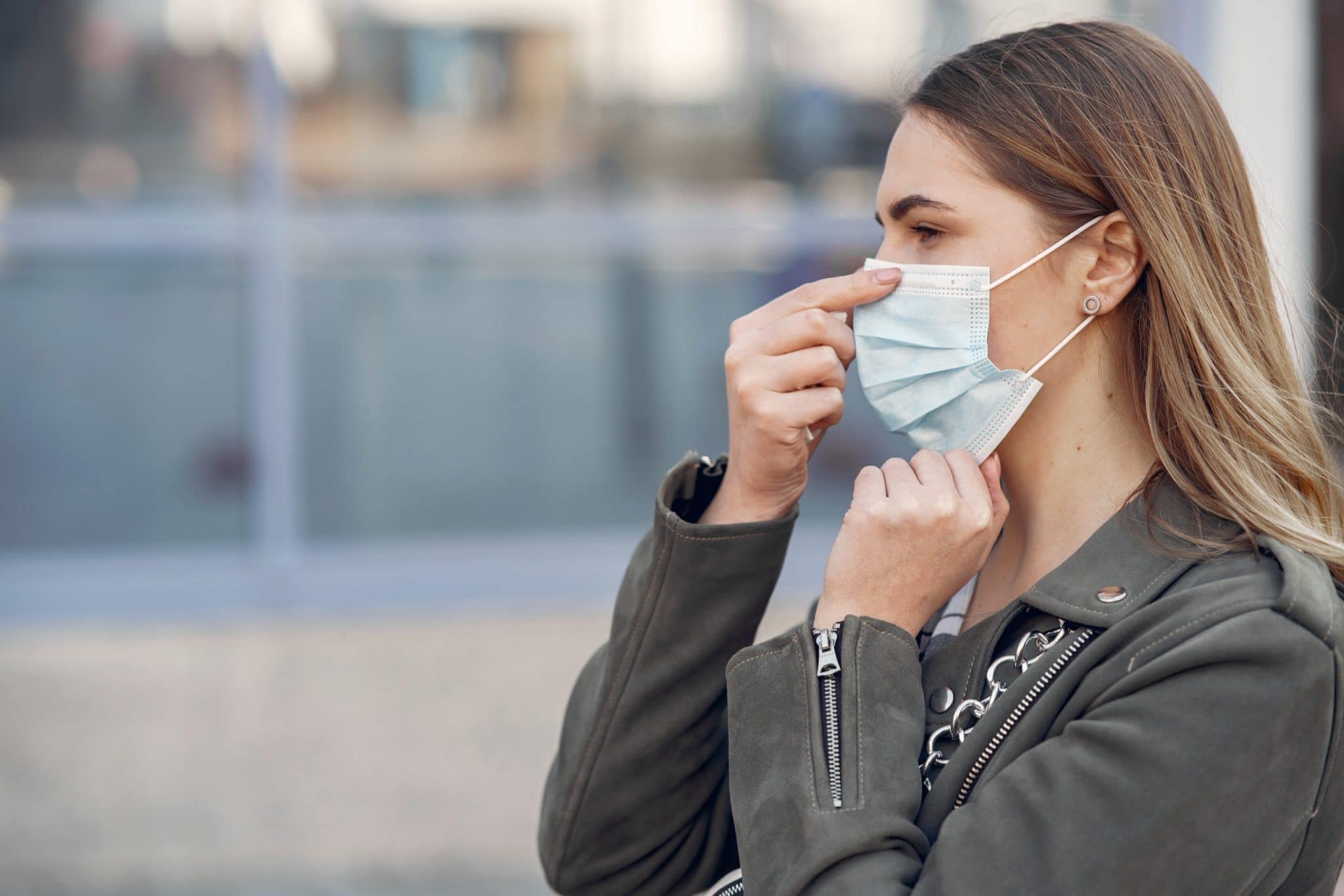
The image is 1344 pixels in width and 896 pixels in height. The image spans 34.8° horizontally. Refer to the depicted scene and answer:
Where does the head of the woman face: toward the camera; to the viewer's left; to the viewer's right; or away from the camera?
to the viewer's left

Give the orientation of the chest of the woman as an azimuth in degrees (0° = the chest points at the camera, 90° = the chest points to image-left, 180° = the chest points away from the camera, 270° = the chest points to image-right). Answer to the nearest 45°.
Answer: approximately 45°
